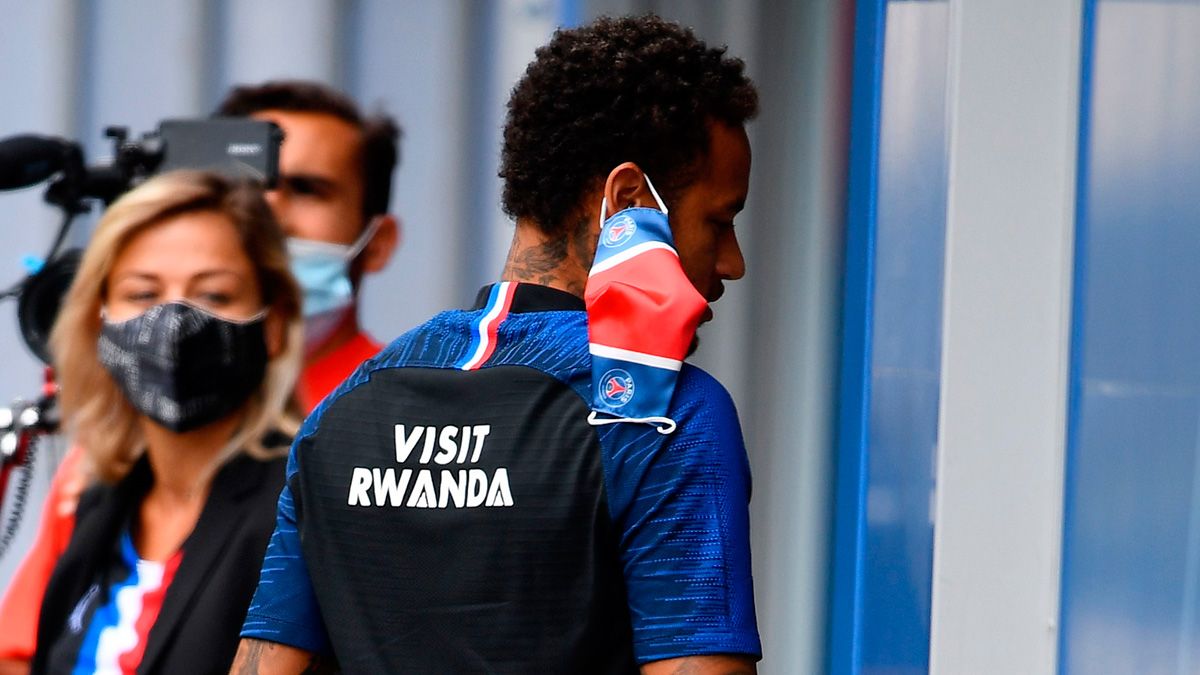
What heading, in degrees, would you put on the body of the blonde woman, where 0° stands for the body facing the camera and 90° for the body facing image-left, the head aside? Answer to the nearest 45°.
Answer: approximately 45°

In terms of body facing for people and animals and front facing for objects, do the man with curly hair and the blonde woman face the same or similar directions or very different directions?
very different directions

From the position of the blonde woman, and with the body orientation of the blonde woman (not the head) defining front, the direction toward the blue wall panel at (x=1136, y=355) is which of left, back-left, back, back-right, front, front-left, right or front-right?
left

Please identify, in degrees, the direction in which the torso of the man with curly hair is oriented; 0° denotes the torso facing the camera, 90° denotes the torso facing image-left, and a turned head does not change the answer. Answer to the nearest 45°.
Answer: approximately 225°

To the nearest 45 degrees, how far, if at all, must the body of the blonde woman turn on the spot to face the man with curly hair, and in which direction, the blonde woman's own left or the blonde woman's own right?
approximately 45° to the blonde woman's own left

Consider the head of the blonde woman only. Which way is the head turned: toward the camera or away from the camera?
toward the camera

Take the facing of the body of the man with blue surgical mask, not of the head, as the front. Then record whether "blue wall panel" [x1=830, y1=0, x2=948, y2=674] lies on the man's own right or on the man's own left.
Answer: on the man's own left

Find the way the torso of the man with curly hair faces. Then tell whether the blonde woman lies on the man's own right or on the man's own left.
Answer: on the man's own left

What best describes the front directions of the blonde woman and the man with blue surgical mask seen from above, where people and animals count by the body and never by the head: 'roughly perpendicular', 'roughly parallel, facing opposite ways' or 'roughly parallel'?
roughly parallel

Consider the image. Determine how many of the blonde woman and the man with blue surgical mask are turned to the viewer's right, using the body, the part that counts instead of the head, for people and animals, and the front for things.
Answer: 0
